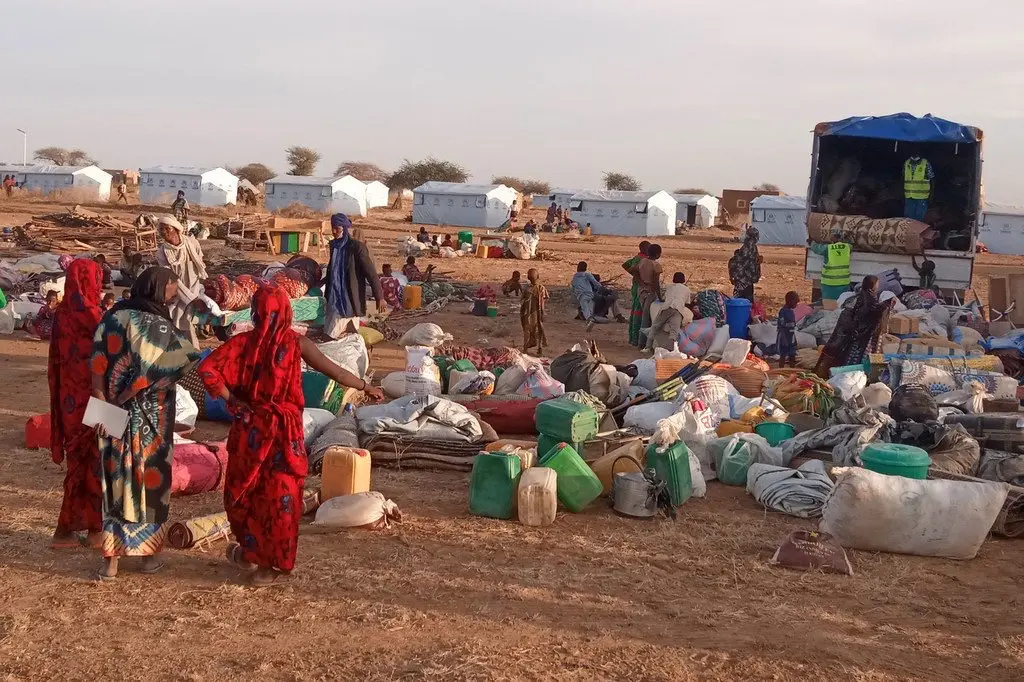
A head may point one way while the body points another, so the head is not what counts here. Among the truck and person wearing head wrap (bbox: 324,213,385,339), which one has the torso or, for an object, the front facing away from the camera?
the truck

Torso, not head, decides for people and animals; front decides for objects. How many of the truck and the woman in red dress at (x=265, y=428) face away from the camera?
2

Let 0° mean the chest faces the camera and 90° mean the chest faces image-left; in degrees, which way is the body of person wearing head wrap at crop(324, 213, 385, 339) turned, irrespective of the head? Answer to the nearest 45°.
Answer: approximately 45°

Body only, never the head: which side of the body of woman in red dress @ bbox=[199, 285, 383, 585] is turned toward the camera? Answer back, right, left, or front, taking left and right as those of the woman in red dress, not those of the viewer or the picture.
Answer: back

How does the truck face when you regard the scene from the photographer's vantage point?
facing away from the viewer

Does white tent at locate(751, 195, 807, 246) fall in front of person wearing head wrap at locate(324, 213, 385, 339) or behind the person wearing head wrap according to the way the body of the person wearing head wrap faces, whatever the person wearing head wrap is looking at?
behind

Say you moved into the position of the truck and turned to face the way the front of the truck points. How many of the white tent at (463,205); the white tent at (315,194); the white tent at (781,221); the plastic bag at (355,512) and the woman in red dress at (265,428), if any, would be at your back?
2

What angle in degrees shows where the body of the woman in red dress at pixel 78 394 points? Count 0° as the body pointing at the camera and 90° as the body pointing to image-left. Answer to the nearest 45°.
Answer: approximately 225°
